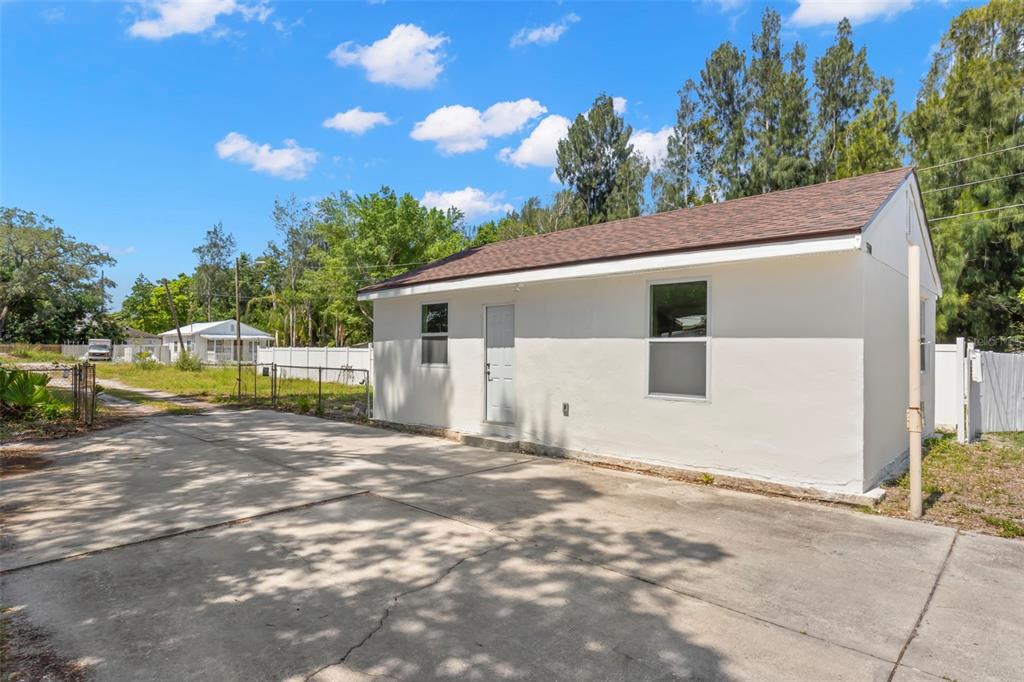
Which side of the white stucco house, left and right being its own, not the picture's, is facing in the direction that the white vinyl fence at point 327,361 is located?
right

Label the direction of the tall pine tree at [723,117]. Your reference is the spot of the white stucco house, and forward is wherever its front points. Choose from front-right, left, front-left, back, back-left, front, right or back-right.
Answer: back-right

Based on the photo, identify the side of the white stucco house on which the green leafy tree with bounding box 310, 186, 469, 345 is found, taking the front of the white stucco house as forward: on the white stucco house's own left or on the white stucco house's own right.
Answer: on the white stucco house's own right

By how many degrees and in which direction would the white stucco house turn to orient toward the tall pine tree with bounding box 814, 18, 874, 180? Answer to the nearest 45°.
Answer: approximately 135° to its right

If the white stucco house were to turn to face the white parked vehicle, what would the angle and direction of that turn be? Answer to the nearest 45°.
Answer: approximately 90° to its right

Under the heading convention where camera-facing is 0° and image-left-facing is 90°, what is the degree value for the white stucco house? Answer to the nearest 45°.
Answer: approximately 45°

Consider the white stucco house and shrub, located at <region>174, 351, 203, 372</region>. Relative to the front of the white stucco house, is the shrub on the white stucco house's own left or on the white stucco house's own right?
on the white stucco house's own right

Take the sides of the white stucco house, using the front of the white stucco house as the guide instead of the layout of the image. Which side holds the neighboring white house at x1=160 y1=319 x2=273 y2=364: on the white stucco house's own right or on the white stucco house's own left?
on the white stucco house's own right

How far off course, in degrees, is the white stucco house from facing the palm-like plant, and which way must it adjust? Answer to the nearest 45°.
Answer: approximately 45° to its right

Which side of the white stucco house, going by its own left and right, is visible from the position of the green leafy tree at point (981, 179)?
back

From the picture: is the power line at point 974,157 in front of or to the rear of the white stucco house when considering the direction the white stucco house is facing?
to the rear

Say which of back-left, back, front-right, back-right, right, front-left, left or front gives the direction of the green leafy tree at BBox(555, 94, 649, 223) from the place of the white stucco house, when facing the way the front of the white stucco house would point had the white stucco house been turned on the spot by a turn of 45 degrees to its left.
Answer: back

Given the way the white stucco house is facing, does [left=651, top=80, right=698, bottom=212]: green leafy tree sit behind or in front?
behind

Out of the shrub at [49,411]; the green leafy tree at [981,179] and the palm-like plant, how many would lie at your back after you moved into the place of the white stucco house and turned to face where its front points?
1
